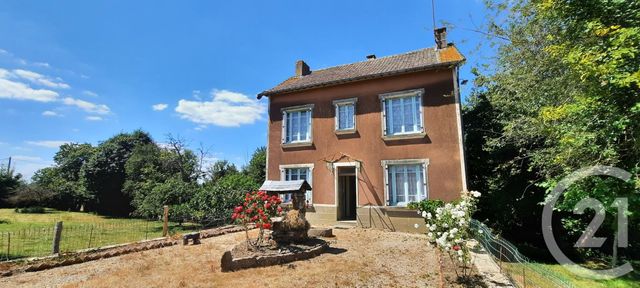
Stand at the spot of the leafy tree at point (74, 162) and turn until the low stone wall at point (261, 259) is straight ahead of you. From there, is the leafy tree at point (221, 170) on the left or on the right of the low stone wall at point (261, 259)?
left

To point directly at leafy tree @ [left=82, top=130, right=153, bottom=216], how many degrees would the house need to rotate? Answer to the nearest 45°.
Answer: approximately 135° to its right

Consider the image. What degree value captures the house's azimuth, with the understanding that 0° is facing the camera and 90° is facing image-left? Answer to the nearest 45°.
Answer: approximately 0°

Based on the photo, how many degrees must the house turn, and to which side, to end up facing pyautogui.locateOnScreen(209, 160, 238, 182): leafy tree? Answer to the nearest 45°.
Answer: approximately 135° to its right

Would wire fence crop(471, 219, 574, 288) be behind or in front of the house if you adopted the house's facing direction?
in front

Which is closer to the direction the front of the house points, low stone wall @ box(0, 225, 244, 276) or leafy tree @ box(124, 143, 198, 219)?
the low stone wall

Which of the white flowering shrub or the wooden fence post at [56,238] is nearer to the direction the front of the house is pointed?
the white flowering shrub

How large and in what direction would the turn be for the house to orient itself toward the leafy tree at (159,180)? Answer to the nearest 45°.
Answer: approximately 135° to its right

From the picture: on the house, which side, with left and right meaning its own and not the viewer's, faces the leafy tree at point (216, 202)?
right

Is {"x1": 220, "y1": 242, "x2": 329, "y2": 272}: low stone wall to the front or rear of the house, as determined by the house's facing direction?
to the front

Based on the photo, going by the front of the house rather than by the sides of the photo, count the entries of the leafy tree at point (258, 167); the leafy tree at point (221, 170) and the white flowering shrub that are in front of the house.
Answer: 1

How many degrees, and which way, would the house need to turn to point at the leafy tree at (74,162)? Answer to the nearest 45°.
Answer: approximately 135° to its right
